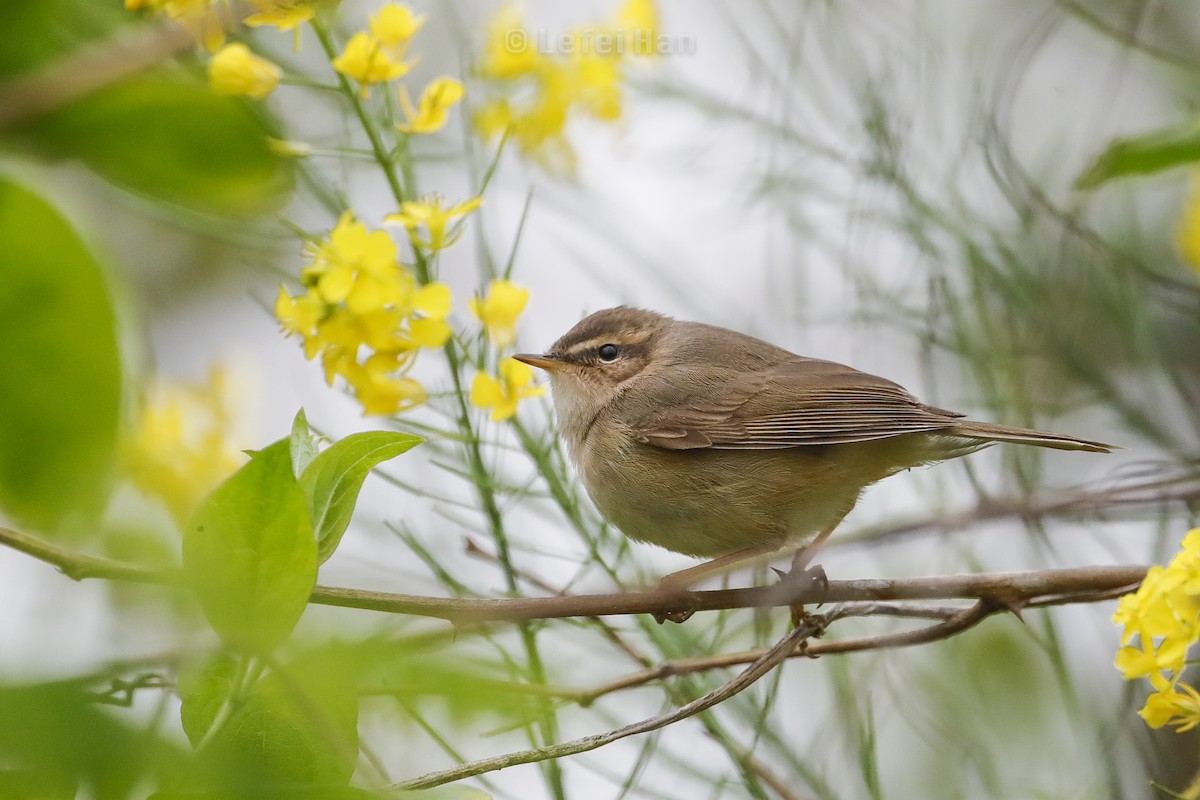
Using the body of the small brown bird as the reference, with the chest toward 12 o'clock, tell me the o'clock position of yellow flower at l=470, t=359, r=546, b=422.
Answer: The yellow flower is roughly at 12 o'clock from the small brown bird.

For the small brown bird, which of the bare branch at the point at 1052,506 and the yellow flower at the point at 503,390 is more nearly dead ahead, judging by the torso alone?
the yellow flower

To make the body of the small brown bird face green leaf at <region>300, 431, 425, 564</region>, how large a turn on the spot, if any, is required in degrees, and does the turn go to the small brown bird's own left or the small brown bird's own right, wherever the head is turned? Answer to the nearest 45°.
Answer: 0° — it already faces it

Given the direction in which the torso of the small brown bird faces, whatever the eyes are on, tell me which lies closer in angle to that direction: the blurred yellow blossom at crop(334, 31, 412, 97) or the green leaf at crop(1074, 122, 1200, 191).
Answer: the blurred yellow blossom

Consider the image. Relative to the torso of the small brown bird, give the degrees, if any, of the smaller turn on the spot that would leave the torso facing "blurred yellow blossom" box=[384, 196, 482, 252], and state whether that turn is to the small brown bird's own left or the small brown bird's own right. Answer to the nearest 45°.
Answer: approximately 45° to the small brown bird's own left

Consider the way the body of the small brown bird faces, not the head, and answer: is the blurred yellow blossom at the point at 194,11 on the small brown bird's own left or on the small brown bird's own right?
on the small brown bird's own left

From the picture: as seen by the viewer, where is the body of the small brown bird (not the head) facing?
to the viewer's left

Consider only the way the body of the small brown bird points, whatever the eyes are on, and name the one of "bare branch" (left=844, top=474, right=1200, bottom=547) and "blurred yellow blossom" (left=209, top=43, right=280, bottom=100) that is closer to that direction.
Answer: the blurred yellow blossom

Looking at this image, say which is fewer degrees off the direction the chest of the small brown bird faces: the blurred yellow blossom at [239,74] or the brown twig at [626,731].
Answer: the blurred yellow blossom
